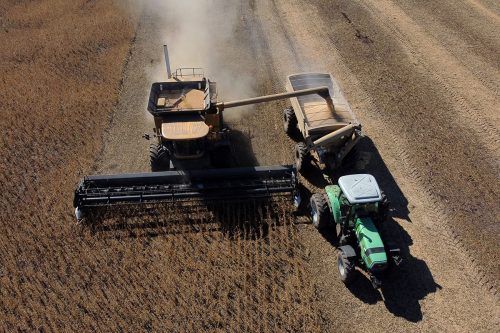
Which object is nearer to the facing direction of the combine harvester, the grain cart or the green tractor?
the green tractor

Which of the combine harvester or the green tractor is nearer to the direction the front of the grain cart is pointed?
the green tractor

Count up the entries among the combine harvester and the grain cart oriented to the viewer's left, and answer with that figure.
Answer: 0

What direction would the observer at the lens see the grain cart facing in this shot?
facing the viewer and to the right of the viewer

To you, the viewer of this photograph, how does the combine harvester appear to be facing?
facing the viewer

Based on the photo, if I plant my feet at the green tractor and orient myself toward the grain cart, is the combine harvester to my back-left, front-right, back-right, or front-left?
front-left

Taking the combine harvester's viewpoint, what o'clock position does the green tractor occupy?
The green tractor is roughly at 10 o'clock from the combine harvester.

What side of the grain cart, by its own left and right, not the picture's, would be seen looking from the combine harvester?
right

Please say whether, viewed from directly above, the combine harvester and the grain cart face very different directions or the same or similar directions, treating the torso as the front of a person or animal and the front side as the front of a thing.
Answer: same or similar directions

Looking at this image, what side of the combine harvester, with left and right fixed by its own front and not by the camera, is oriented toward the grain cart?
left

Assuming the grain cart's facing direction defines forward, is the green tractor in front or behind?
in front
